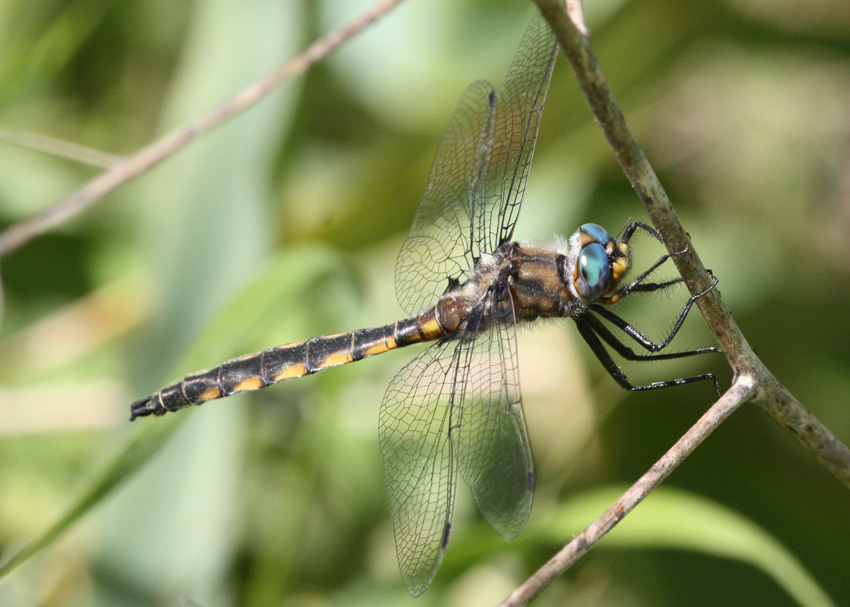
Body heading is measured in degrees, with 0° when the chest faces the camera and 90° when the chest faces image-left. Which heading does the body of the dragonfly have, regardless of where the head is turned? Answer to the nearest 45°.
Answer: approximately 270°

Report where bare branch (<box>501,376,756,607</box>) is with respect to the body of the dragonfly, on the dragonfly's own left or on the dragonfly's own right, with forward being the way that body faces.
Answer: on the dragonfly's own right

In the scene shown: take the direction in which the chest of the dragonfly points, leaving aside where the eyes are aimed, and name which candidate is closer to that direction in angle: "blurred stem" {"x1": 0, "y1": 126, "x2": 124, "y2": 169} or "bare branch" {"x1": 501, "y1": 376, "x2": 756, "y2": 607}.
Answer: the bare branch
